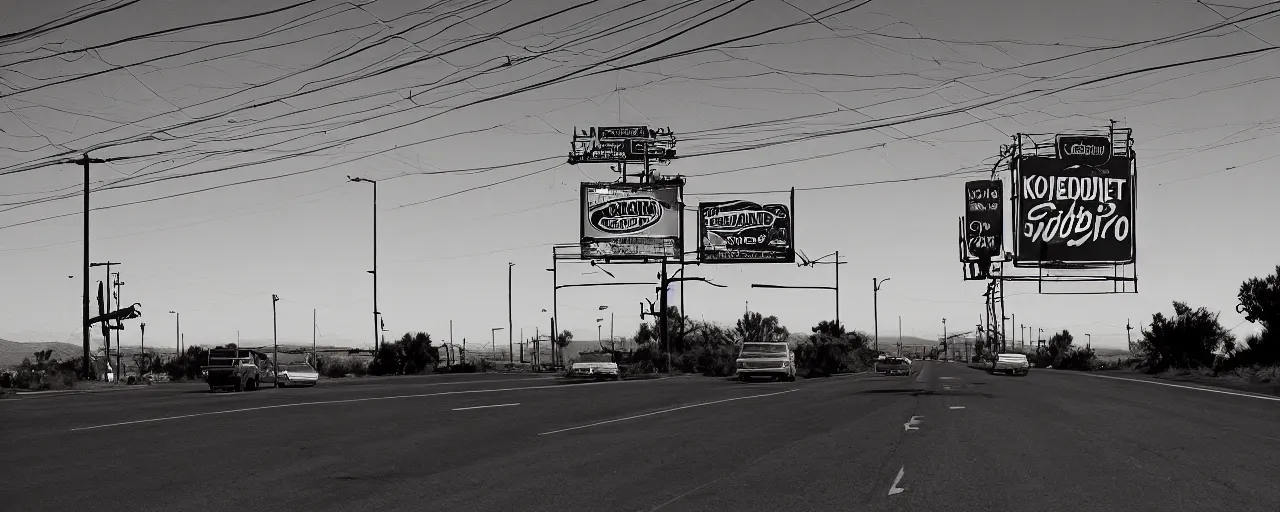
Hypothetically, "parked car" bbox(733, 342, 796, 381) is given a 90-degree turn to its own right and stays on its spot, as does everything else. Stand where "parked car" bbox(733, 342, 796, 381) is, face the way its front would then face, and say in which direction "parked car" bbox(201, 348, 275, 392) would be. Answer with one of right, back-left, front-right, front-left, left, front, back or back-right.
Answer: front-left

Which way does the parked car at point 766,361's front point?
toward the camera

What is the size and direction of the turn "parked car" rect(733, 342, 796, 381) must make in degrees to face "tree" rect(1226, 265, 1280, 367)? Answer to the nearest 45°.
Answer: approximately 90° to its left

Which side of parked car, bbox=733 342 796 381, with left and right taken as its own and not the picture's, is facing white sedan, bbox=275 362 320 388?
right
